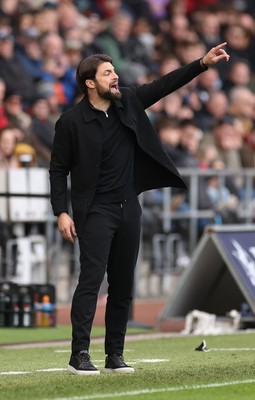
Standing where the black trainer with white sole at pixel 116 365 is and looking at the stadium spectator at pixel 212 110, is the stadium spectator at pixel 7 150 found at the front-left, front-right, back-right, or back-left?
front-left

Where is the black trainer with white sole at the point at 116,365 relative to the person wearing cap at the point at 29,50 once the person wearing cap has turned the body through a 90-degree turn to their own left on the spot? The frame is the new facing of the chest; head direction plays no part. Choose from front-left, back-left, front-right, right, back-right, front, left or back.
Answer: back-right

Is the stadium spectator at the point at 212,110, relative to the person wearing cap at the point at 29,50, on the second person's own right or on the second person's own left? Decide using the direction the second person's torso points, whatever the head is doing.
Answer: on the second person's own left

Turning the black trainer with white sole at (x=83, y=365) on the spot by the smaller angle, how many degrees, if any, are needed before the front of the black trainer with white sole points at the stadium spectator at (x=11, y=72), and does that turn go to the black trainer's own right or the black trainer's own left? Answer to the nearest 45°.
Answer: approximately 135° to the black trainer's own left

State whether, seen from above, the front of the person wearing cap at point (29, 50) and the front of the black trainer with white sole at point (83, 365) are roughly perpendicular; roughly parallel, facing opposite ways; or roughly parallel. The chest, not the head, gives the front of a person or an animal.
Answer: roughly parallel

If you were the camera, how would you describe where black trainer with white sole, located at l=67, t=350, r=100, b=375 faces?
facing the viewer and to the right of the viewer

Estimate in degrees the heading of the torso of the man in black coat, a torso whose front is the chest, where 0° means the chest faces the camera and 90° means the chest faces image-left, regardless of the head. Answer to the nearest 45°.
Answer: approximately 315°

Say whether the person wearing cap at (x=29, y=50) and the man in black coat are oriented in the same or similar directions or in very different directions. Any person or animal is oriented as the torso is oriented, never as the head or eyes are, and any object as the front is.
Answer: same or similar directions

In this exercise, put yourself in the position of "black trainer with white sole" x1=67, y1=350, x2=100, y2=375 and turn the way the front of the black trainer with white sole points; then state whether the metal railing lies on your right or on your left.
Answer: on your left

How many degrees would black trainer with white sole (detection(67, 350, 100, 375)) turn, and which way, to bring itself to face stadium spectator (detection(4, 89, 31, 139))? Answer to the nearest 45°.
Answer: approximately 135° to its left

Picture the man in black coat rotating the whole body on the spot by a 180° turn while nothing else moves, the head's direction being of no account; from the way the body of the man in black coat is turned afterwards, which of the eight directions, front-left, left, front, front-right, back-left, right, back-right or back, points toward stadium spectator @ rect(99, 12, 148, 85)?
front-right
